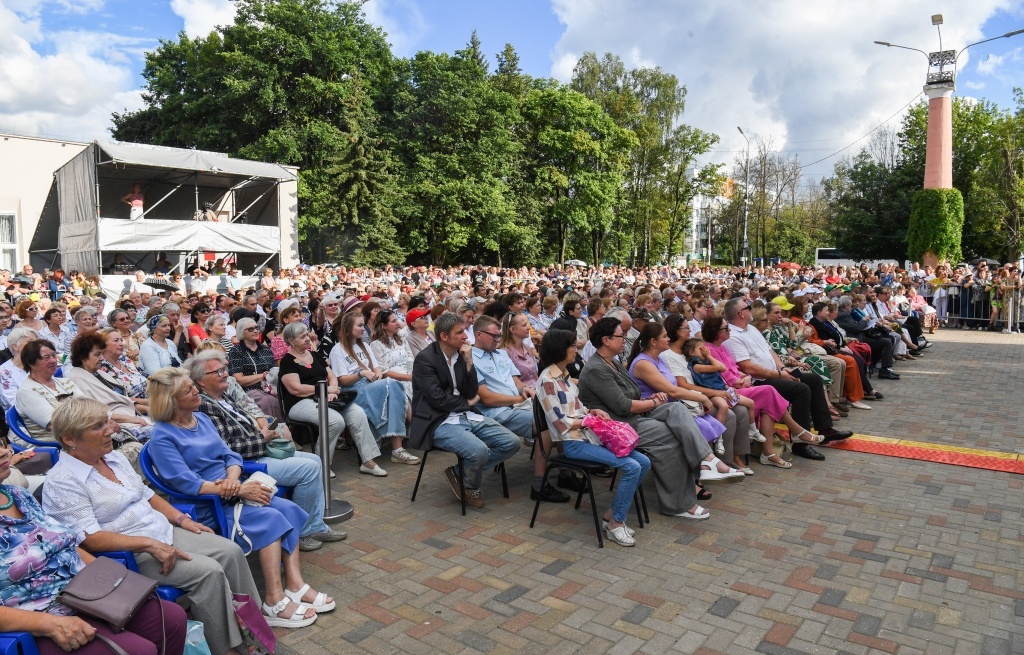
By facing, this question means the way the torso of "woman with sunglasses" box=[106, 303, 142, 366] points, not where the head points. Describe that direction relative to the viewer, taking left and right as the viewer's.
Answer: facing the viewer and to the right of the viewer

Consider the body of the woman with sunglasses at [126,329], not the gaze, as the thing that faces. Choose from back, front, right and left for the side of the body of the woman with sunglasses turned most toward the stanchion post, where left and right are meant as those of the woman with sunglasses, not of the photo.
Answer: front

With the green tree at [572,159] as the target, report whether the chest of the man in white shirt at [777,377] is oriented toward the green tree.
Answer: no

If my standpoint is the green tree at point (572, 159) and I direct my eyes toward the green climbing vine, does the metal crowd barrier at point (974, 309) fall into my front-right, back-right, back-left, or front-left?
front-right

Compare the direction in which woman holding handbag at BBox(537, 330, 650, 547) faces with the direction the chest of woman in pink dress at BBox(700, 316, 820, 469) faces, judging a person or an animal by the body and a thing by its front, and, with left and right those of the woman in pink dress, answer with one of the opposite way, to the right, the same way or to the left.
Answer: the same way

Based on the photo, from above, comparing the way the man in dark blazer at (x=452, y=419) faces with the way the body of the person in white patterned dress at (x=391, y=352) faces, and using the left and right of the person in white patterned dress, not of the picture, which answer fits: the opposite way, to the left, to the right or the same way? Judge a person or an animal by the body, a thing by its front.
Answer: the same way

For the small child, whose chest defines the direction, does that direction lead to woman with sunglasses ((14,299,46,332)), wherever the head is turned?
no

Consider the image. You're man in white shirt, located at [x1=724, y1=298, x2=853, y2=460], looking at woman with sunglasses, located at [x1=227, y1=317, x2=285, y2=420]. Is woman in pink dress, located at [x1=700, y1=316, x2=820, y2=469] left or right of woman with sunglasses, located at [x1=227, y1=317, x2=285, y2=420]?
left

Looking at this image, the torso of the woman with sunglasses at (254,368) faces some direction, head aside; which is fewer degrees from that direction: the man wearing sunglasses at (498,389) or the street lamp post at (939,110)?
the man wearing sunglasses

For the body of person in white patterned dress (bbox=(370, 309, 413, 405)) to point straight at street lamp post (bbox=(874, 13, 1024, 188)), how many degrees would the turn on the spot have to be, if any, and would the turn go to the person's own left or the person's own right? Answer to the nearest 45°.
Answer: approximately 90° to the person's own left

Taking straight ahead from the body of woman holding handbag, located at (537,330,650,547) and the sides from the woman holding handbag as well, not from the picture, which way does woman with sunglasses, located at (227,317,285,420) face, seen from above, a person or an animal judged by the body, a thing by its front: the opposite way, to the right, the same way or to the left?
the same way

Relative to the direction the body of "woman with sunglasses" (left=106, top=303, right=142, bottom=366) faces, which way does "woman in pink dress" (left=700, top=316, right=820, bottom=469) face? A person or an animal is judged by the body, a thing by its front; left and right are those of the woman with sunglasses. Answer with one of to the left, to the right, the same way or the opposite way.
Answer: the same way

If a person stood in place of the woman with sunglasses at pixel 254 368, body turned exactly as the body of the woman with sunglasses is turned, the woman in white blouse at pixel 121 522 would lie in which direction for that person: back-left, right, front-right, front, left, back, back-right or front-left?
front-right
